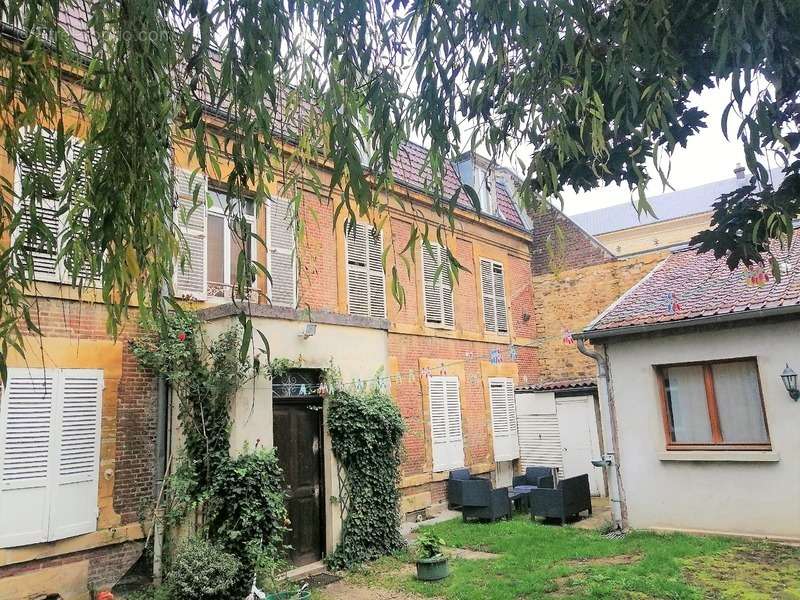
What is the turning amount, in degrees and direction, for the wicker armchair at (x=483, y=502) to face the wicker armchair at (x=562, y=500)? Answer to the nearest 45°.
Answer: approximately 45° to its right

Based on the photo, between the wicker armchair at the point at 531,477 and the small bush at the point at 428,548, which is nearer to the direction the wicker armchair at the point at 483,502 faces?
the wicker armchair

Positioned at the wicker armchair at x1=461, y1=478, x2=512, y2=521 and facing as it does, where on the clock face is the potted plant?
The potted plant is roughly at 5 o'clock from the wicker armchair.

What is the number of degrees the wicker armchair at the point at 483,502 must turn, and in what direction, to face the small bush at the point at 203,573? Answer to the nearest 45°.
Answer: approximately 180°

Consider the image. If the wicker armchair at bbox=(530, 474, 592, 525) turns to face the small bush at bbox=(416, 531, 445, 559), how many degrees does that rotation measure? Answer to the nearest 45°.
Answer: approximately 90° to its left

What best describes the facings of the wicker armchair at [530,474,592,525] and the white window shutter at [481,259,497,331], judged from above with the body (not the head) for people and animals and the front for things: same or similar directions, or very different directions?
very different directions

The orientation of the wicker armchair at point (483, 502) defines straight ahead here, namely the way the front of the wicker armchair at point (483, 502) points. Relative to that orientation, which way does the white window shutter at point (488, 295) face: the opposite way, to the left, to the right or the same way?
to the right

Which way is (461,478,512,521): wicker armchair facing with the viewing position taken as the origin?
facing away from the viewer and to the right of the viewer

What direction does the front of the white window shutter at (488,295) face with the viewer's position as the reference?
facing the viewer and to the right of the viewer

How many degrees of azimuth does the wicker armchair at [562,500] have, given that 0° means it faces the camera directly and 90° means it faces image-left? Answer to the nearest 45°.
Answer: approximately 135°

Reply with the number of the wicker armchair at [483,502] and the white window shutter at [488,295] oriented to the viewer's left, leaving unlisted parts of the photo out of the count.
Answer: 0

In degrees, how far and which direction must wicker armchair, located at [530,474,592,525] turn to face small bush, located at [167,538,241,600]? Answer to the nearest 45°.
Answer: approximately 90° to its left
